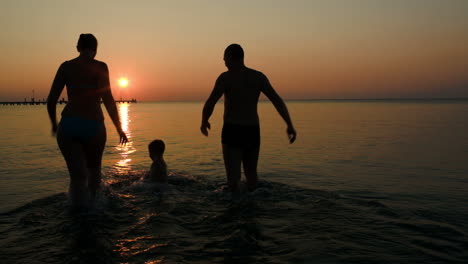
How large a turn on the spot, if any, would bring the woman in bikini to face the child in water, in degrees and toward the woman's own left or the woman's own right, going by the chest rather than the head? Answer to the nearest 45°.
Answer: approximately 45° to the woman's own right

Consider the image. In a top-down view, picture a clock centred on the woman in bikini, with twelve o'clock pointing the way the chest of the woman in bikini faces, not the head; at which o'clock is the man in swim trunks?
The man in swim trunks is roughly at 3 o'clock from the woman in bikini.

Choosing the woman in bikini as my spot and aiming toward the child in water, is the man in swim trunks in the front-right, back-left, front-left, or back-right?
front-right

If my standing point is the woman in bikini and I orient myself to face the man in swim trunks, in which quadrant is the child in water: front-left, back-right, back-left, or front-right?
front-left

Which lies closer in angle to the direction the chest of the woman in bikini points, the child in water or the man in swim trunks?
the child in water

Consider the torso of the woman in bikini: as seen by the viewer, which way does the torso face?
away from the camera
